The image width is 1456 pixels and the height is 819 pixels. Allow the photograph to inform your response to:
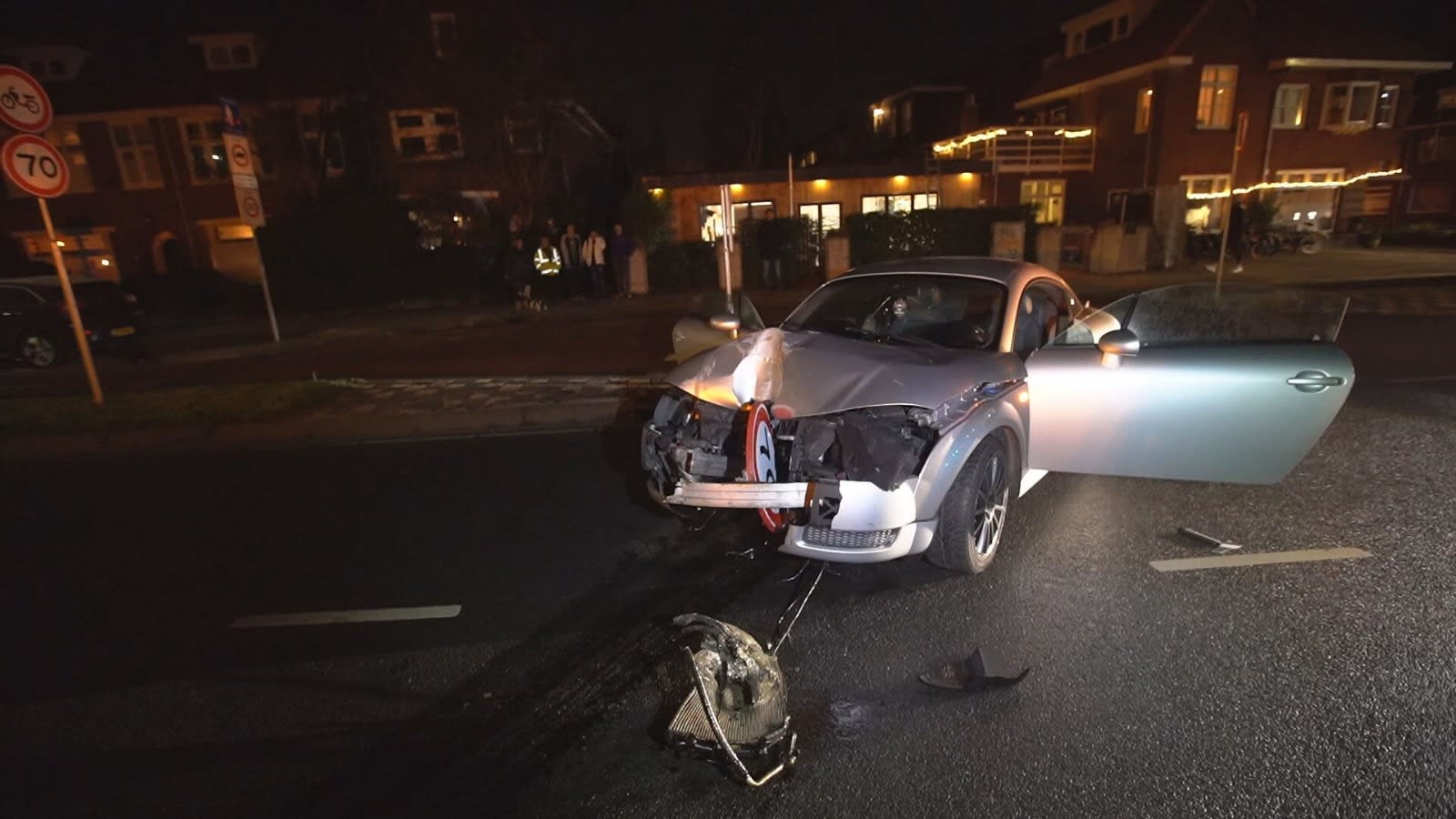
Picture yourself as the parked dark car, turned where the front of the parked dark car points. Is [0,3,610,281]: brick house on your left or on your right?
on your right

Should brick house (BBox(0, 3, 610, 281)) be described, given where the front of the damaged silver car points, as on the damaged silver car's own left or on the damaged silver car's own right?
on the damaged silver car's own right

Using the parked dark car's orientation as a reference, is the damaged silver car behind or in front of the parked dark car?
behind

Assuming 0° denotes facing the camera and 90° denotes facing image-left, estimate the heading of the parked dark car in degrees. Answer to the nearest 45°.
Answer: approximately 135°

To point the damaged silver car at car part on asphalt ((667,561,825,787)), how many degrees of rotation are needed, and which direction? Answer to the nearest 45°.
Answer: approximately 45° to its left

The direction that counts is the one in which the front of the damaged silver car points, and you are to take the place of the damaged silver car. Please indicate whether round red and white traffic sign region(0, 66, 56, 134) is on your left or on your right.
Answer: on your right

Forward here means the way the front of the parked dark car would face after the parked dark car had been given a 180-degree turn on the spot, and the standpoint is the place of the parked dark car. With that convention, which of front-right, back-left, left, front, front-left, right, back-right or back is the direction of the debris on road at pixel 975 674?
front-right

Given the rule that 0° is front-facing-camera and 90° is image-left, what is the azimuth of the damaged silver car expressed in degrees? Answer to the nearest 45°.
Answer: approximately 45°

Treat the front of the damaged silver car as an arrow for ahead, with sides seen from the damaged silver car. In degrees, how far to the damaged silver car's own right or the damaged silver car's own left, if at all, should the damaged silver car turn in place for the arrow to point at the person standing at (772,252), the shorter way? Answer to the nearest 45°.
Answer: approximately 135° to the damaged silver car's own right

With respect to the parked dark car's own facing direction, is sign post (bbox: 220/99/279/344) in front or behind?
behind

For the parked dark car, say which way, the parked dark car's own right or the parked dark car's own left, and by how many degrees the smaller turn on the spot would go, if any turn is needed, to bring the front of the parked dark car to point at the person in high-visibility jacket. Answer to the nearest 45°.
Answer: approximately 135° to the parked dark car's own right
